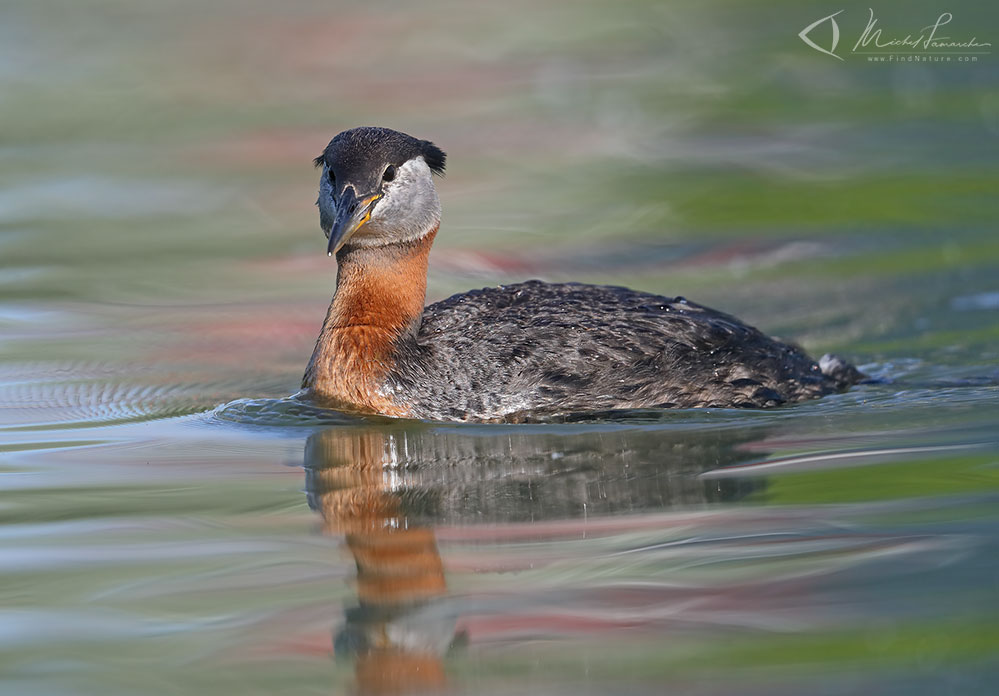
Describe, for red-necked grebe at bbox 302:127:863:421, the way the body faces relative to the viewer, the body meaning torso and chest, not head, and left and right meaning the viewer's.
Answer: facing to the left of the viewer
